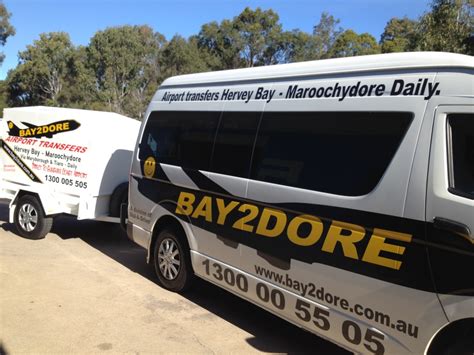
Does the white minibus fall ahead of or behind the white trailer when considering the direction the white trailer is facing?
ahead

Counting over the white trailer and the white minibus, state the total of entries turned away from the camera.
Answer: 0

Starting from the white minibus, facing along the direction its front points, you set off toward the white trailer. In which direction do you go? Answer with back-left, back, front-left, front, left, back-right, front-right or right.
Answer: back

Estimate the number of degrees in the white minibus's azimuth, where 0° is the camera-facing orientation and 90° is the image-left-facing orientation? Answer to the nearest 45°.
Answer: approximately 315°
